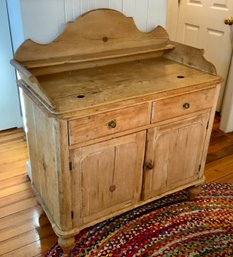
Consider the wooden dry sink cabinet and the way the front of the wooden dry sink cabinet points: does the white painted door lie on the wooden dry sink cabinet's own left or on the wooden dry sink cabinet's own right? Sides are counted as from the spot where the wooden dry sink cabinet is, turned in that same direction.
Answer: on the wooden dry sink cabinet's own left
